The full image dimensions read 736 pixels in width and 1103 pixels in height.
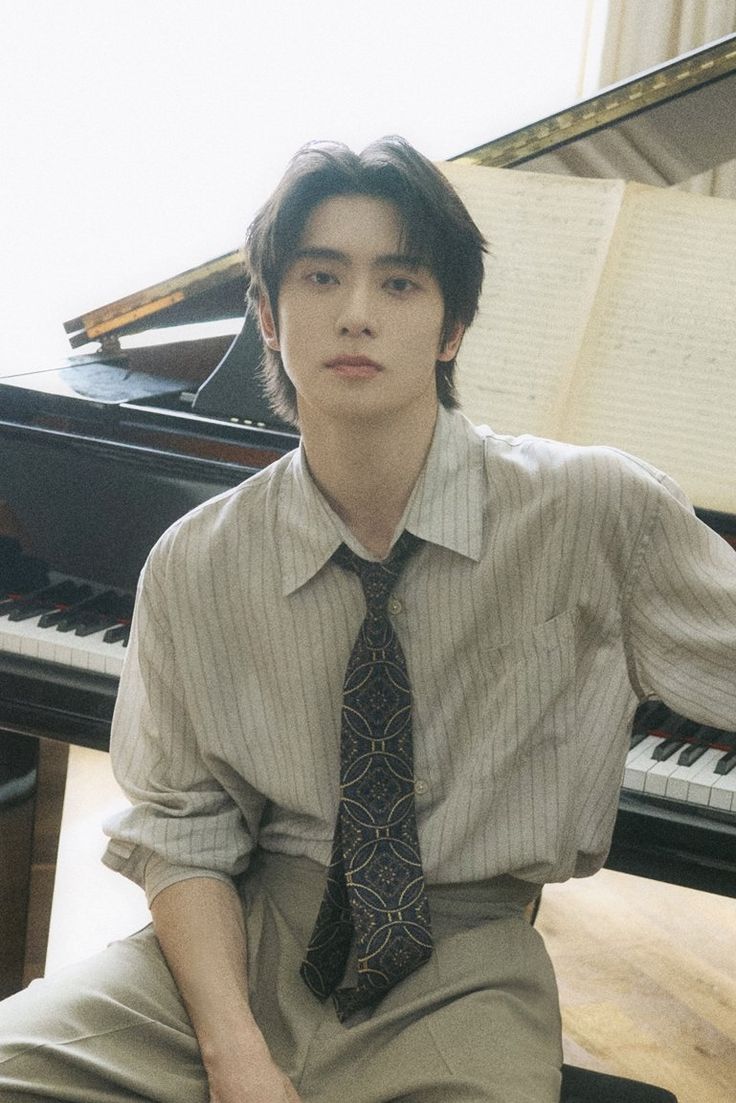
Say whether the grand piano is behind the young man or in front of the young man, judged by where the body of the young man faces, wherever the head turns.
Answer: behind

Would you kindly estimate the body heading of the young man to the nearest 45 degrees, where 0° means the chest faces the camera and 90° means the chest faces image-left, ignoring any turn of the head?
approximately 0°

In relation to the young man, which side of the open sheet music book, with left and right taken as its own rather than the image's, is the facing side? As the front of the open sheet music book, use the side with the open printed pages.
front

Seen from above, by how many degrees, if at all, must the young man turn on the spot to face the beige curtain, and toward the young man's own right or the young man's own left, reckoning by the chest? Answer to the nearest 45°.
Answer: approximately 180°

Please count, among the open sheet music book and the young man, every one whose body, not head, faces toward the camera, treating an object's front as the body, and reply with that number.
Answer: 2

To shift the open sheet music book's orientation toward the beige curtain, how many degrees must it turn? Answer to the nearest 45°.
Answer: approximately 180°

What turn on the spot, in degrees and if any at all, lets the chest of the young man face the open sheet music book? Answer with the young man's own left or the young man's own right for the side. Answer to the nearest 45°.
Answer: approximately 135° to the young man's own left

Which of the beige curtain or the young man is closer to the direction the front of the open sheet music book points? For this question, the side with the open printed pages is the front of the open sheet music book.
the young man
